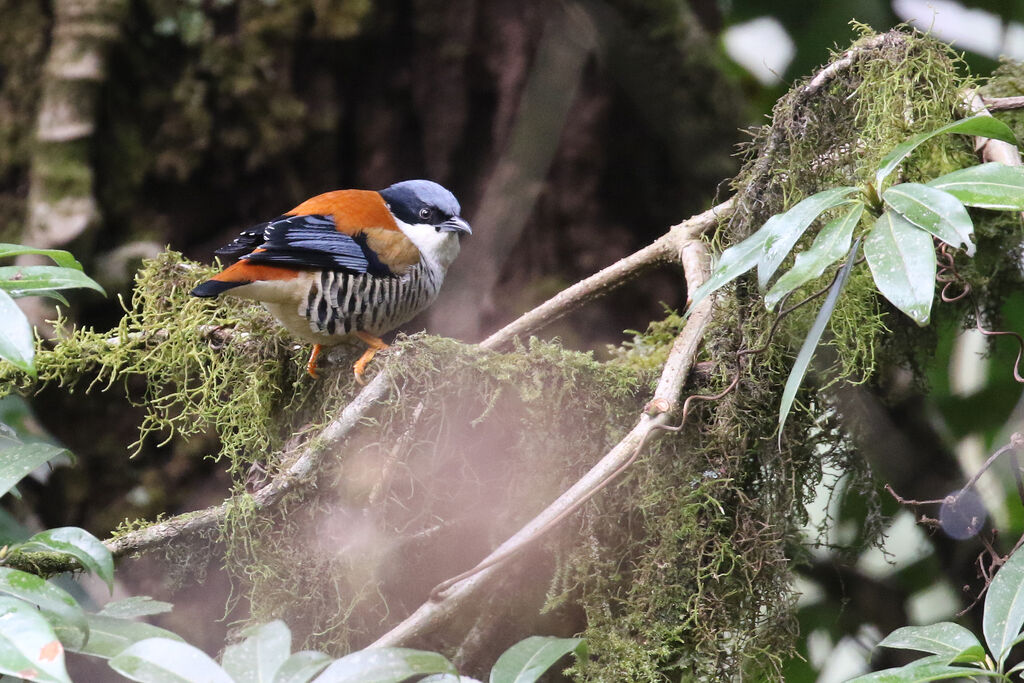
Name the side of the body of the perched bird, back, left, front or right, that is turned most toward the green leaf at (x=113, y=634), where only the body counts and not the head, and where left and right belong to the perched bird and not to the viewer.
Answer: right

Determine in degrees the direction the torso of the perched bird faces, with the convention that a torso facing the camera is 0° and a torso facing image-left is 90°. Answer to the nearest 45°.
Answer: approximately 270°

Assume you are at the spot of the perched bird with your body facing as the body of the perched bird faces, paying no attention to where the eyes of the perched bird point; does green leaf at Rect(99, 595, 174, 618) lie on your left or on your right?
on your right

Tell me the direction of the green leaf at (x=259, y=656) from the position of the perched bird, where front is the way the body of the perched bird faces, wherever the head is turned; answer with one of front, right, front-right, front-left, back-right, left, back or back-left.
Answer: right

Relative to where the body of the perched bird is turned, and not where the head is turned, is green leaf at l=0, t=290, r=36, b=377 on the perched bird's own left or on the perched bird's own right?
on the perched bird's own right

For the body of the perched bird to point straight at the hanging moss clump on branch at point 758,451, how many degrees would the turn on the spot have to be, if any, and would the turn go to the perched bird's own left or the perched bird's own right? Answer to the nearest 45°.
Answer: approximately 45° to the perched bird's own right

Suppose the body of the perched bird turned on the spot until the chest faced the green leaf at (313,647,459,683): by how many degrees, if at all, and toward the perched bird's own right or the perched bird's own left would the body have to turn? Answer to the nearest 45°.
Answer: approximately 90° to the perched bird's own right

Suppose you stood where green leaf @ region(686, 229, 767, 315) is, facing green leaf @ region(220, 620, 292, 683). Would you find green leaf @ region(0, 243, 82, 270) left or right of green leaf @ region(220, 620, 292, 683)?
right

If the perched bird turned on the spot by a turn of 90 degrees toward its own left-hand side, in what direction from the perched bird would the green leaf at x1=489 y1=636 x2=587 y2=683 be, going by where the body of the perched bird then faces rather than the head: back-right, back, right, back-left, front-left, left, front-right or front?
back
